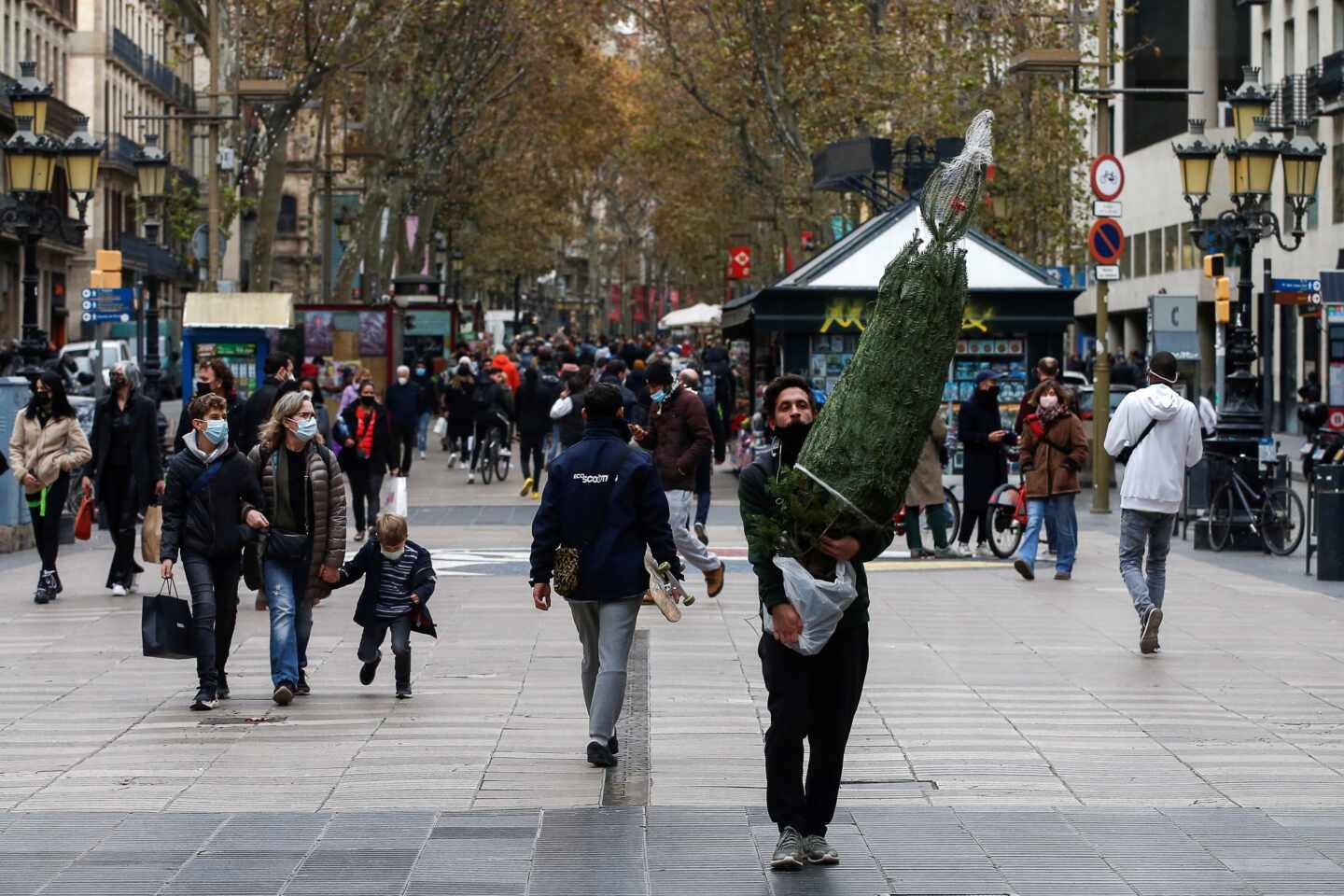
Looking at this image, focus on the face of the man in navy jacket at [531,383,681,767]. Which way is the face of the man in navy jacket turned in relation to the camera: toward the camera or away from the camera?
away from the camera

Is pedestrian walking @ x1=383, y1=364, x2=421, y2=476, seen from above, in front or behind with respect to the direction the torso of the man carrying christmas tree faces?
behind

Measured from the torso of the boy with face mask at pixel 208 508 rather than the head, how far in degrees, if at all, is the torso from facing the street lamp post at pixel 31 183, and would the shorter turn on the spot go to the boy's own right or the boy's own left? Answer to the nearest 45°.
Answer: approximately 180°

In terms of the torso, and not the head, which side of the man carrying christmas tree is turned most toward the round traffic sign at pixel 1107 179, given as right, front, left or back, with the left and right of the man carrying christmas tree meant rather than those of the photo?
back

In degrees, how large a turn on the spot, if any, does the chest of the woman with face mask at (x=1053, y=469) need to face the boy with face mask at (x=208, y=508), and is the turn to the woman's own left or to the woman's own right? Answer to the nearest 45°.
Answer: approximately 45° to the woman's own right

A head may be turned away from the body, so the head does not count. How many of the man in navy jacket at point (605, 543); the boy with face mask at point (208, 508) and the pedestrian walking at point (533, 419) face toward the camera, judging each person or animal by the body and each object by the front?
1

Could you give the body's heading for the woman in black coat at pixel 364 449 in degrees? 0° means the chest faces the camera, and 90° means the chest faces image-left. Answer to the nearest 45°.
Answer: approximately 0°

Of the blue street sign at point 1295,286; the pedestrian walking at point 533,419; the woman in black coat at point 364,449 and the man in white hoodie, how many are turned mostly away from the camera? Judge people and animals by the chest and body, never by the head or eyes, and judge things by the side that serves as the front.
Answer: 2

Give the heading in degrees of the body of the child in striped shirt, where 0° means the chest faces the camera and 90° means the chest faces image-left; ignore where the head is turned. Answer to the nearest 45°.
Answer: approximately 0°
